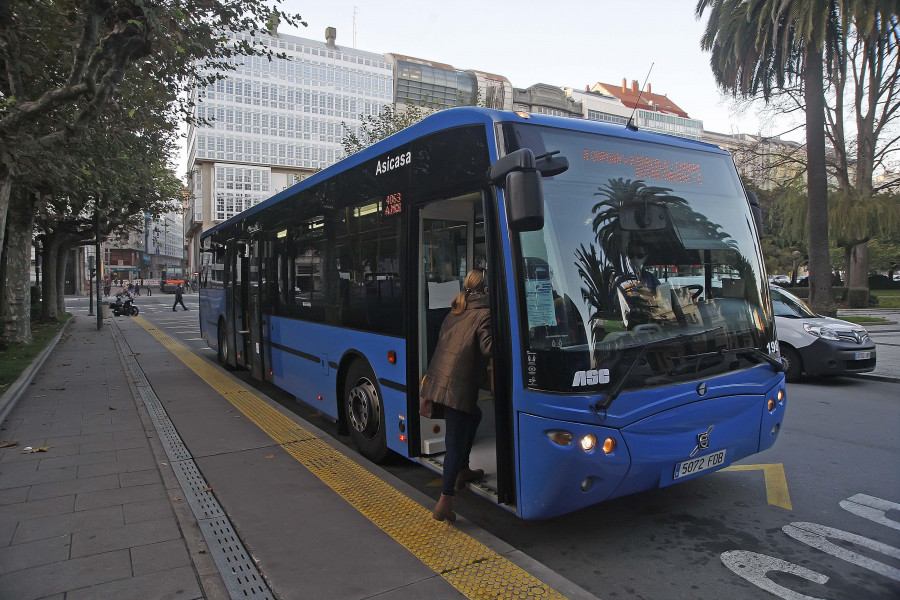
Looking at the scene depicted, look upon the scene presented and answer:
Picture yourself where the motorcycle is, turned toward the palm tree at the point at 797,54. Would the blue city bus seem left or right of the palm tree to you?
right

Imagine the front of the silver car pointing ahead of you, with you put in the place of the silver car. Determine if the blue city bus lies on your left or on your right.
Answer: on your right

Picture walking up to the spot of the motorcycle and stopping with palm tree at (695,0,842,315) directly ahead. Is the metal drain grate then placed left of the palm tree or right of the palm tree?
right

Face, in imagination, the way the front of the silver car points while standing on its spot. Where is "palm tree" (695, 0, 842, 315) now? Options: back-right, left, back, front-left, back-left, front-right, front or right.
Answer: back-left

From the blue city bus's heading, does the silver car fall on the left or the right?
on its left

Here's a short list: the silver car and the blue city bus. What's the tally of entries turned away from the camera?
0

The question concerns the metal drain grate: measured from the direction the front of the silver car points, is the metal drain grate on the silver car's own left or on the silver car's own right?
on the silver car's own right

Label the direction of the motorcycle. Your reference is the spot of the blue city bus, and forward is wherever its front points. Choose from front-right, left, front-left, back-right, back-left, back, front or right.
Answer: back

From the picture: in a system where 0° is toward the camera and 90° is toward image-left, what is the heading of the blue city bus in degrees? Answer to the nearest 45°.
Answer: approximately 315°
